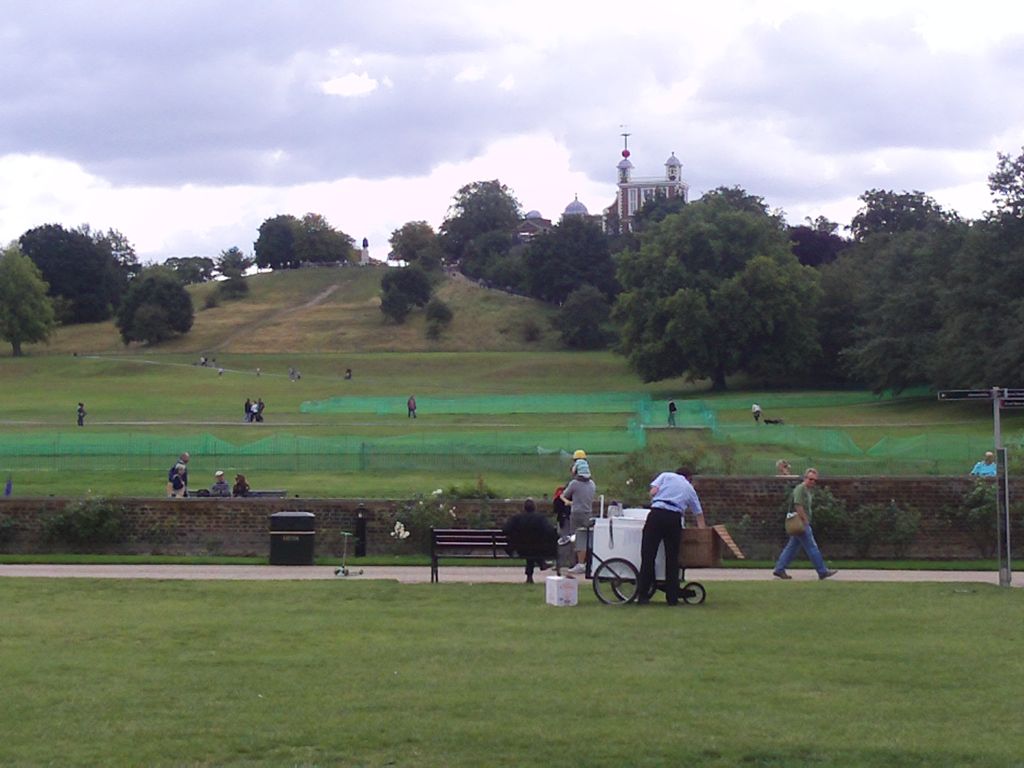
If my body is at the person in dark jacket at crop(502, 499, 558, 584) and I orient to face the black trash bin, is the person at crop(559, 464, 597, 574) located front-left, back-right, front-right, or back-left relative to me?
back-right

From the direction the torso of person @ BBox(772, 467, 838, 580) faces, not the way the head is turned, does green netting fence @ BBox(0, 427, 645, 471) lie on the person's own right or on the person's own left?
on the person's own left

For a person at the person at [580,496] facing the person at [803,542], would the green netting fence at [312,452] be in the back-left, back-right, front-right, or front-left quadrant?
back-left

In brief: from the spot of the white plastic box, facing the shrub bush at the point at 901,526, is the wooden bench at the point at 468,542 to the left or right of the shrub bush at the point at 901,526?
left

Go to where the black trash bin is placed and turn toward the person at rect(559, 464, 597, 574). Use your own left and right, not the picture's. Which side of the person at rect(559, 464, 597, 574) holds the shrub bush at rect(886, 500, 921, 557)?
left
